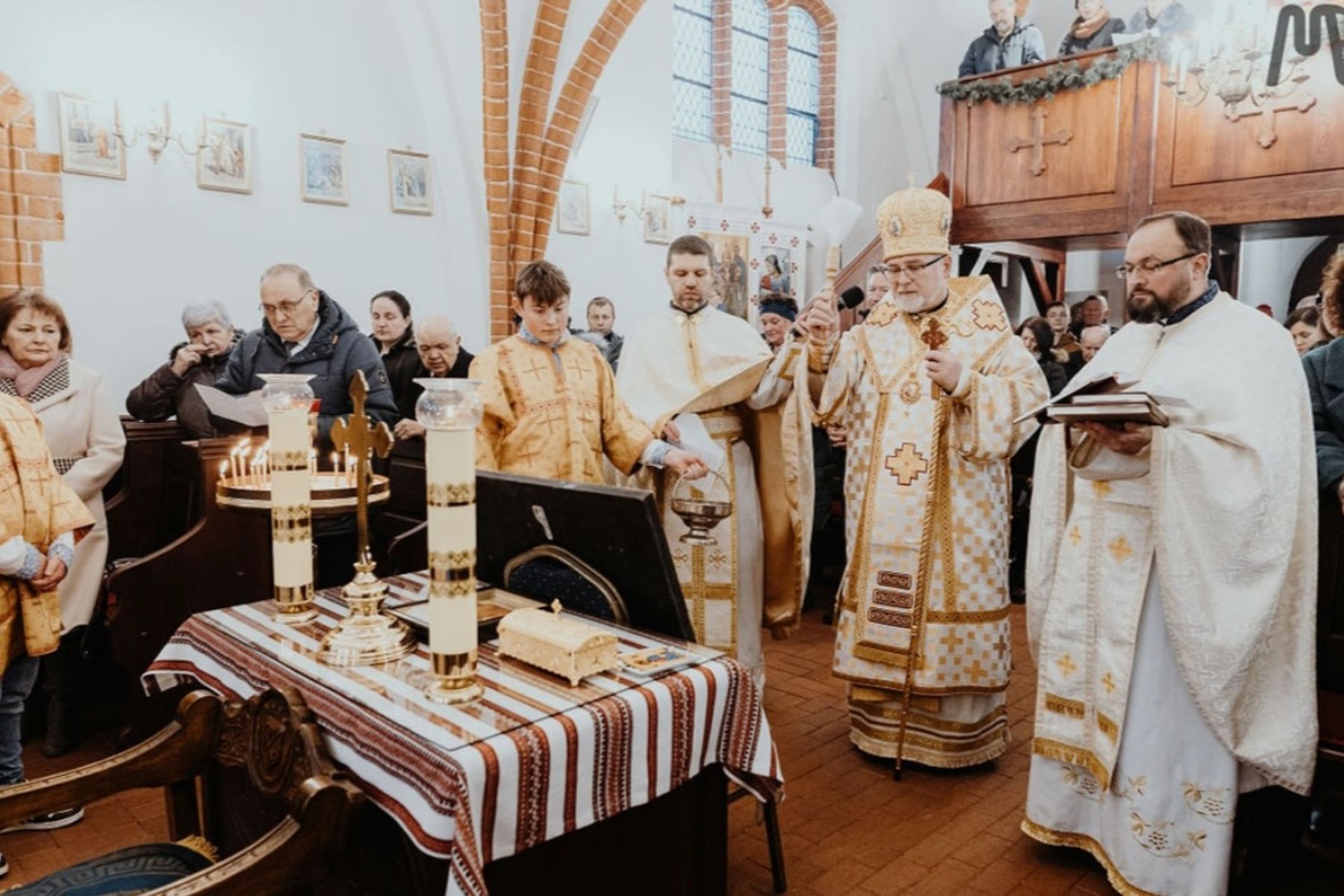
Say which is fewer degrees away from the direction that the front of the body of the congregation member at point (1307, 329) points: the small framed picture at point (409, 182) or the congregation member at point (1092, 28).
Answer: the small framed picture

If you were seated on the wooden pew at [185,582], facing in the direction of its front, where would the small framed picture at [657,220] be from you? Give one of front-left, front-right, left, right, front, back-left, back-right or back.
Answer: back

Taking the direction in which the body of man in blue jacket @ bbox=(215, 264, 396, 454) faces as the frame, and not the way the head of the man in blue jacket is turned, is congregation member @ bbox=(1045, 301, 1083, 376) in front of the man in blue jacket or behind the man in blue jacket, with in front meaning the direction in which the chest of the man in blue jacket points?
behind

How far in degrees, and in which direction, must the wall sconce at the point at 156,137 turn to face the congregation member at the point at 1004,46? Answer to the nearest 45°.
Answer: approximately 45° to its left

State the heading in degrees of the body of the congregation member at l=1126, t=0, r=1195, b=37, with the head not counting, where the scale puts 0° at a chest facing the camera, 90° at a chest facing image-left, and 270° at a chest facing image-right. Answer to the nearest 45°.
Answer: approximately 45°

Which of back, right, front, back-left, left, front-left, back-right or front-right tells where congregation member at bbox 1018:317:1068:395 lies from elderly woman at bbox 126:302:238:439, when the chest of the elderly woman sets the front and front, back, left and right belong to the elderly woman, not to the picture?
back-left

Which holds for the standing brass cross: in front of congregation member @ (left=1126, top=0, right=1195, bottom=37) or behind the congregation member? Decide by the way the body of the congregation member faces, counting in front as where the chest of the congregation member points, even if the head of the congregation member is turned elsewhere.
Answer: in front

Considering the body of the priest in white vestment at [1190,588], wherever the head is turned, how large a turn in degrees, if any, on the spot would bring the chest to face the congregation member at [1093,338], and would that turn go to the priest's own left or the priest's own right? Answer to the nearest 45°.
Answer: approximately 135° to the priest's own right

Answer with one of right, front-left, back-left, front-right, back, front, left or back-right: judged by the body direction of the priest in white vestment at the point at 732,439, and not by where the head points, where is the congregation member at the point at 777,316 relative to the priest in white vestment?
back

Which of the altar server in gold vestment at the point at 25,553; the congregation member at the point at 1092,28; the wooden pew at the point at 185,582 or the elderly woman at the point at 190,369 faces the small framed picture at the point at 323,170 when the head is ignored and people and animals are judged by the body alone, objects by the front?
the congregation member at the point at 1092,28
